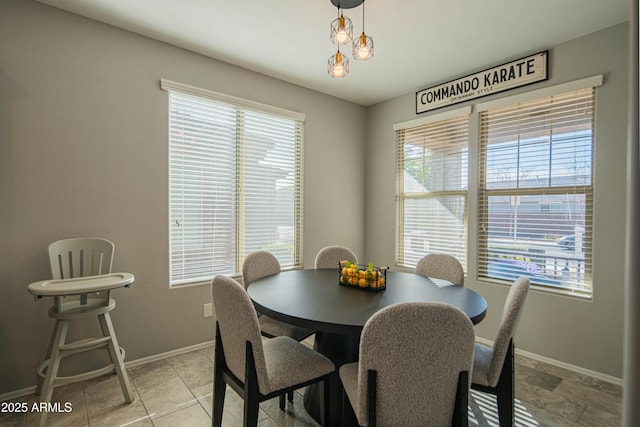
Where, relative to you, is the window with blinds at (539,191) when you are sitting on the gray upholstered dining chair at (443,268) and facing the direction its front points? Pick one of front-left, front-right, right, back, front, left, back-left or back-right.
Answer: back

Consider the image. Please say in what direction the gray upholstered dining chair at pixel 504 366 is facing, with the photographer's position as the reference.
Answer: facing to the left of the viewer

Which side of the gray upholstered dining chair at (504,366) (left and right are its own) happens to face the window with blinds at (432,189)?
right

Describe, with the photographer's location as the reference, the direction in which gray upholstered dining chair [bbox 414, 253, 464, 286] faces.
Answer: facing the viewer and to the left of the viewer

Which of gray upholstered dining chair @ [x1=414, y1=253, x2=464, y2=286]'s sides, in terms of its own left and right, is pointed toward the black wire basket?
front

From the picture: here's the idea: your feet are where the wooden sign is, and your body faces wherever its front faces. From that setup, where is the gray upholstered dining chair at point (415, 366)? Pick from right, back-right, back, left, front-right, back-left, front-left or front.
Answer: front-left

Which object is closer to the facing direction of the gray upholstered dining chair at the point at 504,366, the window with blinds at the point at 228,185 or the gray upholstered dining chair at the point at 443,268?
the window with blinds

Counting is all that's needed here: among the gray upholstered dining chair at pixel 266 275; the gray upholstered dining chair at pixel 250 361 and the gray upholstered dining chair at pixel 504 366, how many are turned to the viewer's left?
1

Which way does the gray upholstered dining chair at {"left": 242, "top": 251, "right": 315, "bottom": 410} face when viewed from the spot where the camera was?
facing the viewer and to the right of the viewer

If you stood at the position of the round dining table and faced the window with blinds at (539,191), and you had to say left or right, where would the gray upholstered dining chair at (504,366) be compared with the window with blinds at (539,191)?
right

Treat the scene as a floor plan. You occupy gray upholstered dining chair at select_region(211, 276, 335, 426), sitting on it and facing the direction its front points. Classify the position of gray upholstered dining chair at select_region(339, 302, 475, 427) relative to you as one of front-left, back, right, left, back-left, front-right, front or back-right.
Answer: right

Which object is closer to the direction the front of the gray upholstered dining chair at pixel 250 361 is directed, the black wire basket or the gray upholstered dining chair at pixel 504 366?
the black wire basket

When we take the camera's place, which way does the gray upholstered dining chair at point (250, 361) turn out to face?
facing away from the viewer and to the right of the viewer

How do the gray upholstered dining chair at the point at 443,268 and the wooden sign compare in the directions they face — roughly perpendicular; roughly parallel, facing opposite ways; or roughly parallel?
roughly parallel

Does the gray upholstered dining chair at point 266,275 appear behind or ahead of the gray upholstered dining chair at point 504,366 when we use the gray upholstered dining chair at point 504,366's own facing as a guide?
ahead

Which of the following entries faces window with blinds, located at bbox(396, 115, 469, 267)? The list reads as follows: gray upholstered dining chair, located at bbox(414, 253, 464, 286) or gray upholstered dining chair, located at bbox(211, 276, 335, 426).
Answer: gray upholstered dining chair, located at bbox(211, 276, 335, 426)
